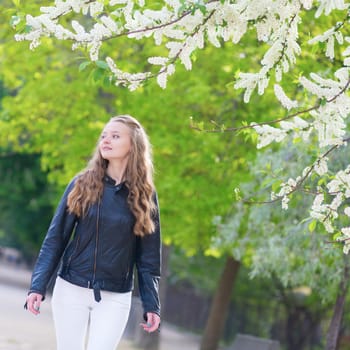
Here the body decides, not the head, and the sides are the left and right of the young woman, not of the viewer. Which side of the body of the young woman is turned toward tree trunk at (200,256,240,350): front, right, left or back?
back

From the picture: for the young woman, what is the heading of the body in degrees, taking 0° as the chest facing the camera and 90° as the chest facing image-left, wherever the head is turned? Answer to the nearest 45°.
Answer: approximately 0°
